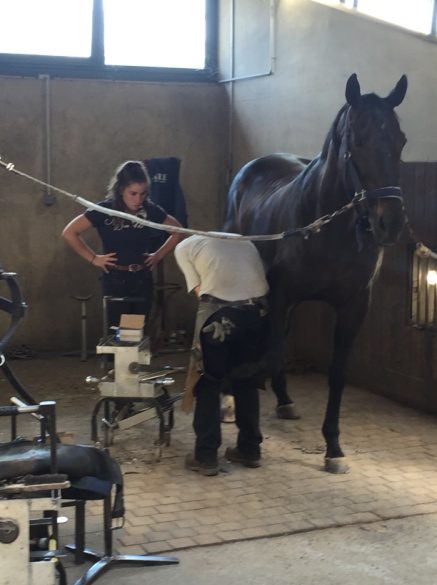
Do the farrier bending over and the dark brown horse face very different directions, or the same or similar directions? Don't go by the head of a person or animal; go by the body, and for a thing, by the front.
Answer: very different directions

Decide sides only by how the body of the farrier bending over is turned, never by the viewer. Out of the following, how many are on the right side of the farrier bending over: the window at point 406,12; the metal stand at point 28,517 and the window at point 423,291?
2

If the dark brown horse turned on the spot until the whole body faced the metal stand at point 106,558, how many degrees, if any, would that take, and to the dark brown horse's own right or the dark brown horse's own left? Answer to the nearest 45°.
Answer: approximately 90° to the dark brown horse's own right

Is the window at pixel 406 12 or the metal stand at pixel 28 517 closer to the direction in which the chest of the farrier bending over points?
the window

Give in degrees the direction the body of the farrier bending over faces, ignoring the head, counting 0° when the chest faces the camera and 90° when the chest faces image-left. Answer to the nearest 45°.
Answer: approximately 135°

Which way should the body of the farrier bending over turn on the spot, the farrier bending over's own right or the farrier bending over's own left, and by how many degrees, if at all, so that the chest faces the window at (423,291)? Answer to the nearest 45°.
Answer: approximately 90° to the farrier bending over's own right

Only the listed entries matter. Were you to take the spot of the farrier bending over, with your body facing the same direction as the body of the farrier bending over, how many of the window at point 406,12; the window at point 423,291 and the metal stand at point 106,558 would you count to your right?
2

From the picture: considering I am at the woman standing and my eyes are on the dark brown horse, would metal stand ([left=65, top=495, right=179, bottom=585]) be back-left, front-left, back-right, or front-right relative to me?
front-right

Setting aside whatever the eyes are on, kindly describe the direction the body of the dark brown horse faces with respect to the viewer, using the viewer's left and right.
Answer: facing the viewer and to the right of the viewer

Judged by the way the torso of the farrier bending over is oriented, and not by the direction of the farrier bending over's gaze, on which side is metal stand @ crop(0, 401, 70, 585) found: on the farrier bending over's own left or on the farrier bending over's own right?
on the farrier bending over's own left
